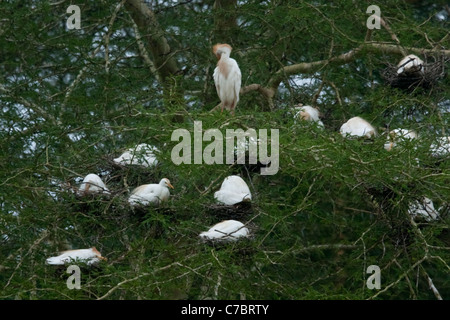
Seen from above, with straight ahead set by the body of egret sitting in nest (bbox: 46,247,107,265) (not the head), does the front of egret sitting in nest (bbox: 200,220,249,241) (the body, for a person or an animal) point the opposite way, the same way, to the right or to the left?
the same way

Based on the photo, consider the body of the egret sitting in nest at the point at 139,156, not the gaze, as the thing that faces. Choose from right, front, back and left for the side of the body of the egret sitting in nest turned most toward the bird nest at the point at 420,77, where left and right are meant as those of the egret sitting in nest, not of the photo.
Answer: front

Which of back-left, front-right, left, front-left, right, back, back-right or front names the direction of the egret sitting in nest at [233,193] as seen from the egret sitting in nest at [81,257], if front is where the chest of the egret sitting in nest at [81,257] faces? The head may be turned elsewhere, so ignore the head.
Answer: front

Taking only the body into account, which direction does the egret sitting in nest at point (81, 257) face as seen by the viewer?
to the viewer's right

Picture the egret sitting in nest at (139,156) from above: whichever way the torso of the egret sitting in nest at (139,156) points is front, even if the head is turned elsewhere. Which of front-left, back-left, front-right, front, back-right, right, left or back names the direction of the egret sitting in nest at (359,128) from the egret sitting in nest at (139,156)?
front

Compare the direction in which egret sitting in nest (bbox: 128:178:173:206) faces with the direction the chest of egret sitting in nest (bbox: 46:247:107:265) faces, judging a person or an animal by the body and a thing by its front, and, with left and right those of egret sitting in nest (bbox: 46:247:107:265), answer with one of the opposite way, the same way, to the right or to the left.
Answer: the same way

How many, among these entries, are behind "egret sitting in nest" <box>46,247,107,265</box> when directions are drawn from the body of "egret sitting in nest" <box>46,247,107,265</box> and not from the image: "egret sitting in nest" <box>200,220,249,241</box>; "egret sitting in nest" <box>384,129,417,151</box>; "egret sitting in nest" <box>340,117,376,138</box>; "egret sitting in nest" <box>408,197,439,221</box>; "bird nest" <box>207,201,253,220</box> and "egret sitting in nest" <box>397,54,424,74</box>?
0

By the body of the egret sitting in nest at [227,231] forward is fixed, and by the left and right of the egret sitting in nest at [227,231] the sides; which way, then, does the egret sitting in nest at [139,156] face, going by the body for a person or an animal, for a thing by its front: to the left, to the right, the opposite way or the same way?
the same way

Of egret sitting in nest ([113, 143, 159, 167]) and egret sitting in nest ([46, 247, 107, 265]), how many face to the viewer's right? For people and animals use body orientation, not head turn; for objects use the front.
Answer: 2

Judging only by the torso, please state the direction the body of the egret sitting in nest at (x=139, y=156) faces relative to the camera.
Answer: to the viewer's right

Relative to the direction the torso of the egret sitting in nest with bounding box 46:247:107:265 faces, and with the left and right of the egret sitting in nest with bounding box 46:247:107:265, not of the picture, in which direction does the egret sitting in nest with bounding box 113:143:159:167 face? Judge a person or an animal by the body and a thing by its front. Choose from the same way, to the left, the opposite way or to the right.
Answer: the same way

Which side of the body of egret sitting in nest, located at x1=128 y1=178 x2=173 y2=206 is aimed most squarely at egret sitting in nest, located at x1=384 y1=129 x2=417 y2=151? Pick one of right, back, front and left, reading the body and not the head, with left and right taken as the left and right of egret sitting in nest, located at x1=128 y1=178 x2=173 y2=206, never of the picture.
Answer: front
